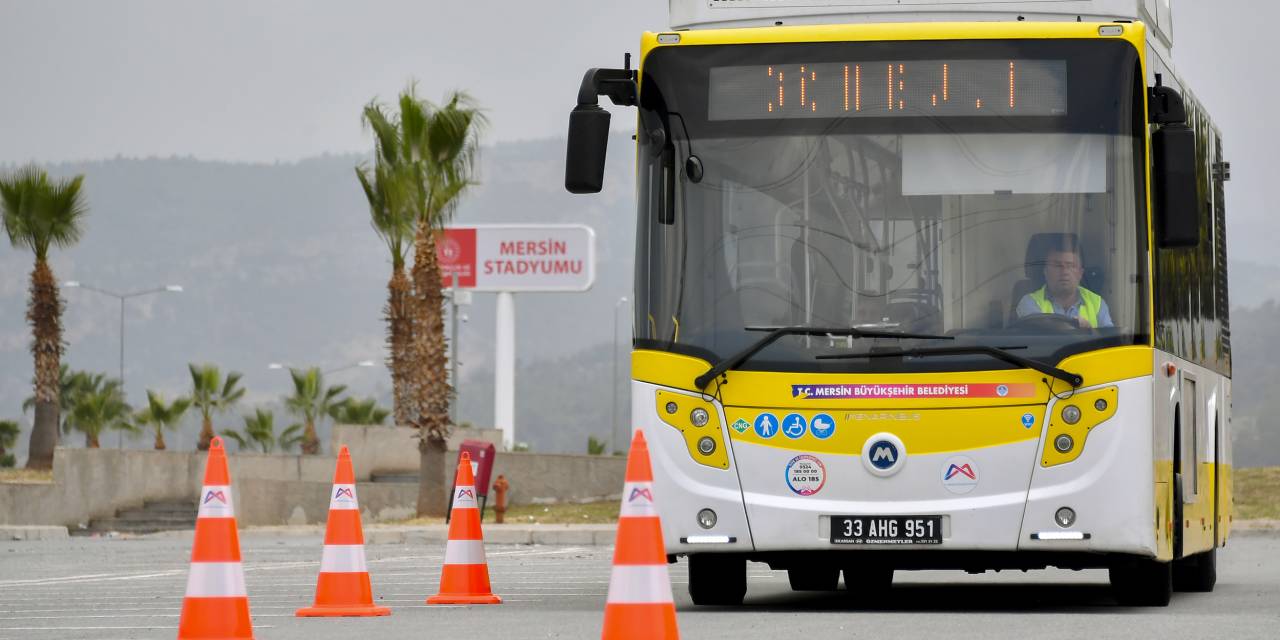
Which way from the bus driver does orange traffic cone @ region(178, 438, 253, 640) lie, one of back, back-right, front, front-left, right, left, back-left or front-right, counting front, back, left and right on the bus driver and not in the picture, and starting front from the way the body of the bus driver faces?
front-right

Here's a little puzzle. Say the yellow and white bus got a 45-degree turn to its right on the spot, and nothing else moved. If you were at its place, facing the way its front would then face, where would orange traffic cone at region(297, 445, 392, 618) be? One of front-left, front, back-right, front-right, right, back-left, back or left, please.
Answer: front-right

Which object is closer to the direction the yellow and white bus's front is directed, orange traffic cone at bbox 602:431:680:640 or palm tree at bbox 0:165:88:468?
the orange traffic cone

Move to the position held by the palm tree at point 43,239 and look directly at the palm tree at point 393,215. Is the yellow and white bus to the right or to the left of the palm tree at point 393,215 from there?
right

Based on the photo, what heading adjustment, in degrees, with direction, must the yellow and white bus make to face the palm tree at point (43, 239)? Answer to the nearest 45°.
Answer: approximately 135° to its right

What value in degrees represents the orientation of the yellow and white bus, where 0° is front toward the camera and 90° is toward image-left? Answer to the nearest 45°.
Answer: approximately 0°

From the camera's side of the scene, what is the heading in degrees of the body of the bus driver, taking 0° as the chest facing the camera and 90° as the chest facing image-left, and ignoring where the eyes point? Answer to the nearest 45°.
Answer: approximately 0°

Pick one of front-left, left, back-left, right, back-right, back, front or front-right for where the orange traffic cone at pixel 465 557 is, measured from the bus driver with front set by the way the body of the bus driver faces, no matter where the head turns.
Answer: right
